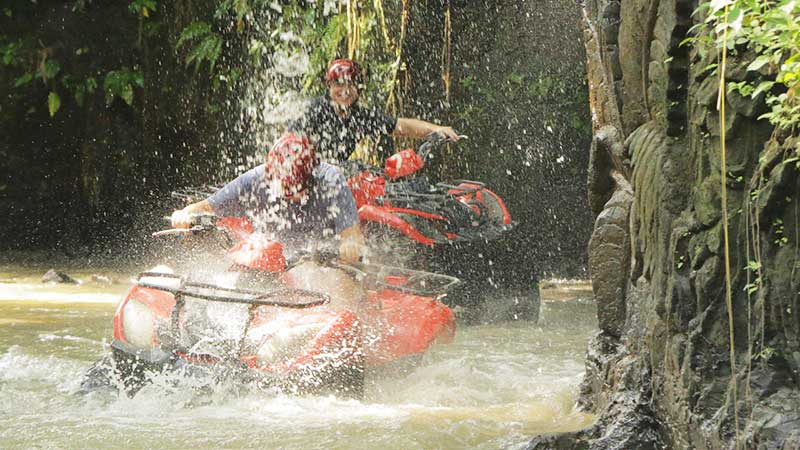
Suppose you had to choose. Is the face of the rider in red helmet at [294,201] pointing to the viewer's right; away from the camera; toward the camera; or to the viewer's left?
toward the camera

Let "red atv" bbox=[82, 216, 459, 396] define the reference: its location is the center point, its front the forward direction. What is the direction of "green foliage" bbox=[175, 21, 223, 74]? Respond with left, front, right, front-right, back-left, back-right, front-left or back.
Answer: back-right

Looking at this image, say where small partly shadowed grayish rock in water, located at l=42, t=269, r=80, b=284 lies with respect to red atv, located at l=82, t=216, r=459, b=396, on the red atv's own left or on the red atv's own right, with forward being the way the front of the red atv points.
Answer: on the red atv's own right

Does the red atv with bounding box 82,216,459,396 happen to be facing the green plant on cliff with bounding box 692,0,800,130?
no

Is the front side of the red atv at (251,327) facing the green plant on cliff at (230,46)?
no

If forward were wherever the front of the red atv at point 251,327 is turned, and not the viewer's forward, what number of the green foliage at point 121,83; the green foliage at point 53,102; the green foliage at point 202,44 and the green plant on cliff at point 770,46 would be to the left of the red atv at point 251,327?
1

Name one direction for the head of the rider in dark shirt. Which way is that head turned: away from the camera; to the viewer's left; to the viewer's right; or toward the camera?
toward the camera

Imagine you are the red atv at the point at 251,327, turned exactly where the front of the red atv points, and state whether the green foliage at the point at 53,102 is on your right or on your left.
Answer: on your right

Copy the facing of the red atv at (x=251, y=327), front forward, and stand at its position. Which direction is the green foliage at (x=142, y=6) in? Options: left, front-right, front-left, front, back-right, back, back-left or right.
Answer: back-right

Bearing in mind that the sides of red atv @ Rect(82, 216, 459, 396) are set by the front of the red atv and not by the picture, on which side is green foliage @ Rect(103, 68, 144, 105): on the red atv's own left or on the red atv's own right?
on the red atv's own right

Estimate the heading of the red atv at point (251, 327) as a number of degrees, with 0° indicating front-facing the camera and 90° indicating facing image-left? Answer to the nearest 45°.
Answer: approximately 45°

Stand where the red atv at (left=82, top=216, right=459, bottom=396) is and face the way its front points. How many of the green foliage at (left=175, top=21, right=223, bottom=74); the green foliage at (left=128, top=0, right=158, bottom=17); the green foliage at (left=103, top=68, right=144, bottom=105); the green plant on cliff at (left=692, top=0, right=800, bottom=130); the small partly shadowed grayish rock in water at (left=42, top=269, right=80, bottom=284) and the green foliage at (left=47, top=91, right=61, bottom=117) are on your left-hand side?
1
